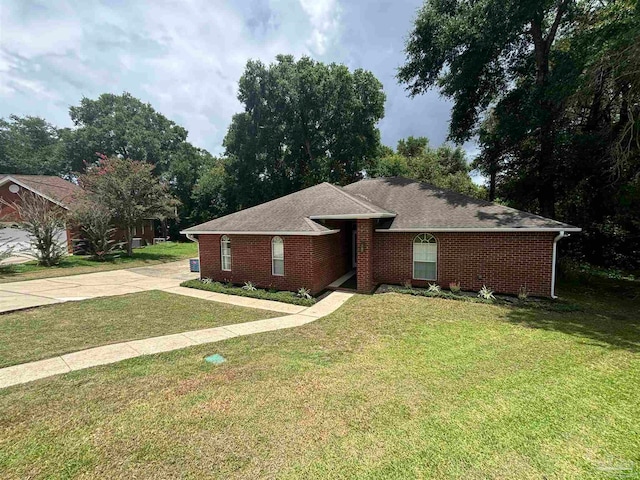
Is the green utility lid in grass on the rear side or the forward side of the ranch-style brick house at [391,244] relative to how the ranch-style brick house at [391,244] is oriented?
on the forward side

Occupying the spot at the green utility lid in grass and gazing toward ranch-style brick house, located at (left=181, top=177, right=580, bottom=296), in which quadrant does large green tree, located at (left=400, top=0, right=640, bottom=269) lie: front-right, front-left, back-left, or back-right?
front-right

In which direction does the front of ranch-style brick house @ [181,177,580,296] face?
toward the camera

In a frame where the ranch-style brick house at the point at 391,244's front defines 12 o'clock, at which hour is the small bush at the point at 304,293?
The small bush is roughly at 2 o'clock from the ranch-style brick house.

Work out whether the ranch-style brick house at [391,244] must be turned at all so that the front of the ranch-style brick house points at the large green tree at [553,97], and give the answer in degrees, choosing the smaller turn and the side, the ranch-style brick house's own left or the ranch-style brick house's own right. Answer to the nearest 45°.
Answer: approximately 135° to the ranch-style brick house's own left

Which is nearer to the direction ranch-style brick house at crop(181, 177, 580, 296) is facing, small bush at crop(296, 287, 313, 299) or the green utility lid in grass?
the green utility lid in grass

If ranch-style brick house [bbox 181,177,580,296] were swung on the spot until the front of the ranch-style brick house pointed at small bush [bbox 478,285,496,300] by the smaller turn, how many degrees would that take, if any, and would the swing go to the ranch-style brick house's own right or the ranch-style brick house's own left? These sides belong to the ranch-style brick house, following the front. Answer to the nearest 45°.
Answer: approximately 90° to the ranch-style brick house's own left

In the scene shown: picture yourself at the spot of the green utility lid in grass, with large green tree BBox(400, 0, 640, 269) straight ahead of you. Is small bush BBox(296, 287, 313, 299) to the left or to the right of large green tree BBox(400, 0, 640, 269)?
left

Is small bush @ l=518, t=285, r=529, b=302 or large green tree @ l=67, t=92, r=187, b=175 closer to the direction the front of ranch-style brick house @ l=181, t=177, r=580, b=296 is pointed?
the small bush

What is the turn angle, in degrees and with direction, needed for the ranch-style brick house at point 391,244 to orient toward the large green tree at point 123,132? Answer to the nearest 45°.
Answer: approximately 135° to its right

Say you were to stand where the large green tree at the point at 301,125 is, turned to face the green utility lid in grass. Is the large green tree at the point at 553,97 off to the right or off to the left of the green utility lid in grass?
left

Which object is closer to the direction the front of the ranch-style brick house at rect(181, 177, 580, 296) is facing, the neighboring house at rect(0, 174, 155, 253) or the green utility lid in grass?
the green utility lid in grass

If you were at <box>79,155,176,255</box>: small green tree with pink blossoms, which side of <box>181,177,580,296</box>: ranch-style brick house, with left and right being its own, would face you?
right

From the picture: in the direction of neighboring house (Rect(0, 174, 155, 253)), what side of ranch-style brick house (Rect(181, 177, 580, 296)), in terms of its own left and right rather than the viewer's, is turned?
right
